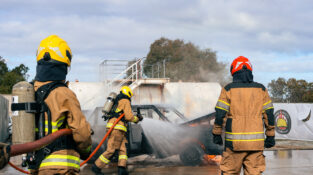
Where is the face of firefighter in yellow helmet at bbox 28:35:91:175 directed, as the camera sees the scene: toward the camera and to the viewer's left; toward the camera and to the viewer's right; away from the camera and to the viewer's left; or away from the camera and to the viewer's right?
away from the camera and to the viewer's right

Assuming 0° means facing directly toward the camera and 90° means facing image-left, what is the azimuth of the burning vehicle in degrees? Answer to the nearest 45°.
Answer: approximately 270°

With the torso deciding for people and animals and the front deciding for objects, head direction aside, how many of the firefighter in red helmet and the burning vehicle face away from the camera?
1

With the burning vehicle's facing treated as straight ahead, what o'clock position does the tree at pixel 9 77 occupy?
The tree is roughly at 8 o'clock from the burning vehicle.

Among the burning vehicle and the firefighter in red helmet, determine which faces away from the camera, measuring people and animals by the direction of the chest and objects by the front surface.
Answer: the firefighter in red helmet

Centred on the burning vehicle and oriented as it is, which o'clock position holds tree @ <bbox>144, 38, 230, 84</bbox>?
The tree is roughly at 9 o'clock from the burning vehicle.

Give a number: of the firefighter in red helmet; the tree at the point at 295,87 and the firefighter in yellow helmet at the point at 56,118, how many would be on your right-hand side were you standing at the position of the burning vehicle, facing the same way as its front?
2

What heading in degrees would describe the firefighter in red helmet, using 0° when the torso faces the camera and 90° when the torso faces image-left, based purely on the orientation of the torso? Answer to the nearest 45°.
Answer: approximately 180°

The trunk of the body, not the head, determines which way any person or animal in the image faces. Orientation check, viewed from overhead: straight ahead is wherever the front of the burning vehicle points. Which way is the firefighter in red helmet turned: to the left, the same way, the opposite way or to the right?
to the left

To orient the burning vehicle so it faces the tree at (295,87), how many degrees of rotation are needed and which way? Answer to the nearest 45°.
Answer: approximately 45° to its left
